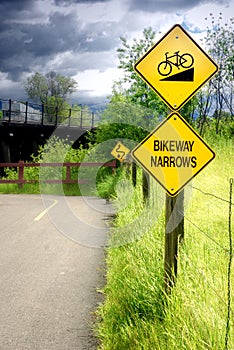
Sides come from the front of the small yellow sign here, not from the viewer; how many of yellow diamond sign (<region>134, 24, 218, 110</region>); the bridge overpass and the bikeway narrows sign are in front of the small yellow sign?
2

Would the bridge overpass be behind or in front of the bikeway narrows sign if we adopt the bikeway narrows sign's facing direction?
behind

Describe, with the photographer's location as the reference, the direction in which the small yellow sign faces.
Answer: facing the viewer

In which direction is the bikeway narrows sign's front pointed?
toward the camera

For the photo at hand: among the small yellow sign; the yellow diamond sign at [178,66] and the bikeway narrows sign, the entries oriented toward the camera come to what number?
3

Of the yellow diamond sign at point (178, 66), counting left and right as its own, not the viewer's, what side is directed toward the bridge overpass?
back

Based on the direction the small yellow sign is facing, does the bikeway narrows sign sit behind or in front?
in front
